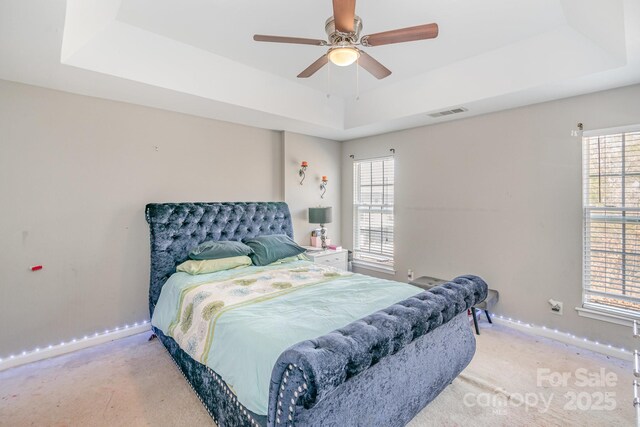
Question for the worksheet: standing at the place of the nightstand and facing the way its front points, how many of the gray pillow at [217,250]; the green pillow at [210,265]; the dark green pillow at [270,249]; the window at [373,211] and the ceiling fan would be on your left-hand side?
1

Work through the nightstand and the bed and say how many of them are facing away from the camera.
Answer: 0

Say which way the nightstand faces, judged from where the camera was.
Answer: facing the viewer and to the right of the viewer

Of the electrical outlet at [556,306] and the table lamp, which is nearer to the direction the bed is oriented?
the electrical outlet

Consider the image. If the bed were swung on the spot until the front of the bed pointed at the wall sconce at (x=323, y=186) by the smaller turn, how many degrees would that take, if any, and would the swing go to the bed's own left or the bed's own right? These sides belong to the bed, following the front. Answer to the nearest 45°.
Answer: approximately 135° to the bed's own left

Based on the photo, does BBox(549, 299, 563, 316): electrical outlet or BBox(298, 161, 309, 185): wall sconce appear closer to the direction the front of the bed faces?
the electrical outlet

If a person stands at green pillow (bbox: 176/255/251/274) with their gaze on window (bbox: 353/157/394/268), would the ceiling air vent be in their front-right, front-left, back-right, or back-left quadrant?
front-right

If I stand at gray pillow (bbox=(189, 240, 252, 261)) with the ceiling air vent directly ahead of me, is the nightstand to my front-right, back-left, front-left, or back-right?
front-left

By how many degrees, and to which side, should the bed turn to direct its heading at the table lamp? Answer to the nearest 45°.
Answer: approximately 135° to its left

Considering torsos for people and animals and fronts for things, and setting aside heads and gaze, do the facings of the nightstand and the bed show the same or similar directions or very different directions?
same or similar directions

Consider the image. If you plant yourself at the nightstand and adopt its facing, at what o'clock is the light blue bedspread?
The light blue bedspread is roughly at 2 o'clock from the nightstand.
